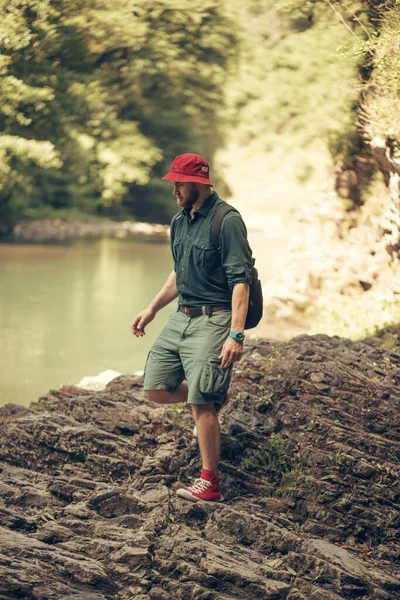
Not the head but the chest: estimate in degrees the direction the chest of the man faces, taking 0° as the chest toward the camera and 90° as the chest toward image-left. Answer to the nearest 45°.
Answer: approximately 45°
